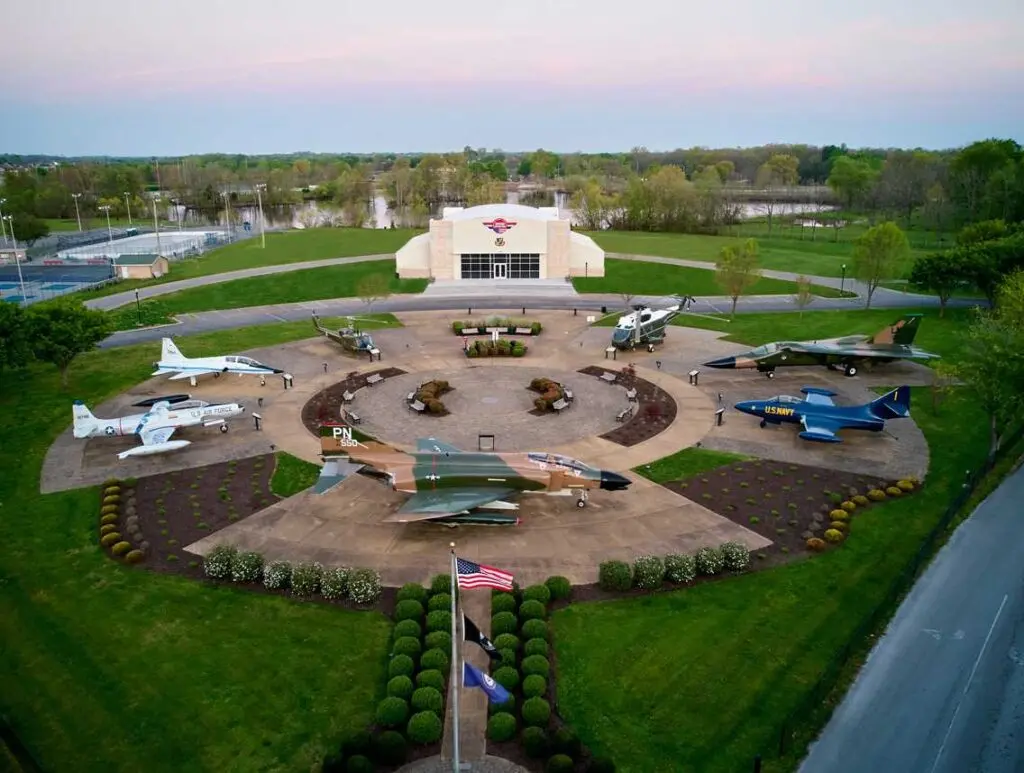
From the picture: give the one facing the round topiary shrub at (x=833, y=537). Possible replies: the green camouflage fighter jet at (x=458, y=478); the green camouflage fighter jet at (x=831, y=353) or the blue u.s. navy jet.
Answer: the green camouflage fighter jet at (x=458, y=478)

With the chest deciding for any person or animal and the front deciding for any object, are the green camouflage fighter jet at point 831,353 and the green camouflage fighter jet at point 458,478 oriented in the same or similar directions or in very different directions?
very different directions

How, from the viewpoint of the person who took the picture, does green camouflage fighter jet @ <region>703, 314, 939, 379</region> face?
facing to the left of the viewer

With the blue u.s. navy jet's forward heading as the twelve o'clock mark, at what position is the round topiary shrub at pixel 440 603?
The round topiary shrub is roughly at 10 o'clock from the blue u.s. navy jet.

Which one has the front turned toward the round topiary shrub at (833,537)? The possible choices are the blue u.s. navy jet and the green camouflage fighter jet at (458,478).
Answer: the green camouflage fighter jet

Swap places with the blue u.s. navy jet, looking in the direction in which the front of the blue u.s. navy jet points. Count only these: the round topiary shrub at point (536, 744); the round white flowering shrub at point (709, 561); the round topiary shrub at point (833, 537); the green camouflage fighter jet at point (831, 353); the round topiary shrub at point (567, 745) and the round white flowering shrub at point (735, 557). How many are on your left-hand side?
5

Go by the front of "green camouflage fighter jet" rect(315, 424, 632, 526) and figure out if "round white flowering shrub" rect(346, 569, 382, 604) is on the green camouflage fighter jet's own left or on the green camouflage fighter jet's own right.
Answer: on the green camouflage fighter jet's own right

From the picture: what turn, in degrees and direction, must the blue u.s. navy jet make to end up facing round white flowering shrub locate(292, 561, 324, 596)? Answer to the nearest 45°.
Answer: approximately 45° to its left

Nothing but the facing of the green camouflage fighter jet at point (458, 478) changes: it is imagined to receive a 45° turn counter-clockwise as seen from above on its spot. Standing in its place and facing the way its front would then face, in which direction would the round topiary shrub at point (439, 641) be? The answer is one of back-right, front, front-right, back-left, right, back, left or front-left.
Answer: back-right

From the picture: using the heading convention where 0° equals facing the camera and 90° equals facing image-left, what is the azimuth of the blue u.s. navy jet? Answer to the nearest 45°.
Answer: approximately 90°

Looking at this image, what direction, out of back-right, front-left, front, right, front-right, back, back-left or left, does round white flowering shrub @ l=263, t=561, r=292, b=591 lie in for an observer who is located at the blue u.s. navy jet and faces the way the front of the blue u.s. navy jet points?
front-left

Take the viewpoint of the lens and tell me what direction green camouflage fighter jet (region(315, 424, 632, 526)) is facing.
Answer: facing to the right of the viewer

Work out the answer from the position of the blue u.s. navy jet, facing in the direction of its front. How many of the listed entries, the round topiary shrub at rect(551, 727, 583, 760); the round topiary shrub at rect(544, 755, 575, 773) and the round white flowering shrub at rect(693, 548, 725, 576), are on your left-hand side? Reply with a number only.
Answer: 3
